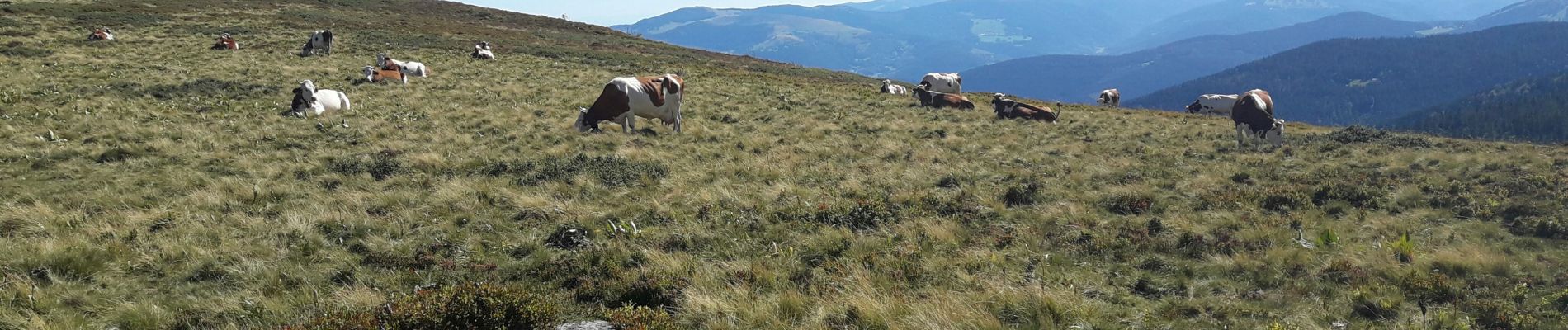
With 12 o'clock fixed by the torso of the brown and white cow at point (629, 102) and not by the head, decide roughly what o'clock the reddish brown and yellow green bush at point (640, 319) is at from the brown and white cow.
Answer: The reddish brown and yellow green bush is roughly at 9 o'clock from the brown and white cow.

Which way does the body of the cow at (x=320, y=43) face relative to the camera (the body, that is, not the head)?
to the viewer's left

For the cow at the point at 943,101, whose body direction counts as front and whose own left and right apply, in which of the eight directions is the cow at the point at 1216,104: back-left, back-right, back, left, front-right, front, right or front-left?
back-right

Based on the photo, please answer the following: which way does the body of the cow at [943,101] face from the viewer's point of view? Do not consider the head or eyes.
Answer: to the viewer's left

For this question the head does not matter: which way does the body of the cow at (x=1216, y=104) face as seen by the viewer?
to the viewer's left

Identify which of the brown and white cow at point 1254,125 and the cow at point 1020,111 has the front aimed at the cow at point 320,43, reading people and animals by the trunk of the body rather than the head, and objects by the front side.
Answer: the cow at point 1020,111

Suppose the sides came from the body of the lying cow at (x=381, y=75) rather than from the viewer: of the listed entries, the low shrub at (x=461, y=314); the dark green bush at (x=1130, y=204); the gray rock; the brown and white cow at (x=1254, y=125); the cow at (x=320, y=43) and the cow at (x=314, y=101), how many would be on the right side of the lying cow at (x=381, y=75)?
1

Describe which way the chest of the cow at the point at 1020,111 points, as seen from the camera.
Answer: to the viewer's left

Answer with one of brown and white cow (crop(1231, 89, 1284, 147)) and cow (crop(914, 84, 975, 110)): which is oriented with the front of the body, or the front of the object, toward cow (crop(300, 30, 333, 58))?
cow (crop(914, 84, 975, 110))

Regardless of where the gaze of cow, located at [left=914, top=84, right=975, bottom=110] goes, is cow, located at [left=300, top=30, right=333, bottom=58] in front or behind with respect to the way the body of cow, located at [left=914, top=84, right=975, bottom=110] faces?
in front

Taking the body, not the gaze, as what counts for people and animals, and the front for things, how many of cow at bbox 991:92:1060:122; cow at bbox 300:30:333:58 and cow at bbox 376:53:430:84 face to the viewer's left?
3

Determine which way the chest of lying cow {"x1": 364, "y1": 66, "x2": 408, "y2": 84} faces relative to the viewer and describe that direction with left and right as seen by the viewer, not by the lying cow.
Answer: facing to the left of the viewer

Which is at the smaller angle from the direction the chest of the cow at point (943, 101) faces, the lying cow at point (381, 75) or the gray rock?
the lying cow

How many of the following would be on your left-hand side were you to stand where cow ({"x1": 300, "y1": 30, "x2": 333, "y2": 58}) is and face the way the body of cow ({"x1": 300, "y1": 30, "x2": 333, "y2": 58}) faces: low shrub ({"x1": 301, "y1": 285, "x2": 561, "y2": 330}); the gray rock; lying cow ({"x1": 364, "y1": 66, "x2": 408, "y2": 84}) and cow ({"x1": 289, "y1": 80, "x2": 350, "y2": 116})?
4

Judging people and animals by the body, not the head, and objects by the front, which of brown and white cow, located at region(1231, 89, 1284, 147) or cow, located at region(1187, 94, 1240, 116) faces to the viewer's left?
the cow

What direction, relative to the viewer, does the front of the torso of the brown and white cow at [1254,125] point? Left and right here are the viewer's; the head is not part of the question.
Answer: facing the viewer and to the right of the viewer

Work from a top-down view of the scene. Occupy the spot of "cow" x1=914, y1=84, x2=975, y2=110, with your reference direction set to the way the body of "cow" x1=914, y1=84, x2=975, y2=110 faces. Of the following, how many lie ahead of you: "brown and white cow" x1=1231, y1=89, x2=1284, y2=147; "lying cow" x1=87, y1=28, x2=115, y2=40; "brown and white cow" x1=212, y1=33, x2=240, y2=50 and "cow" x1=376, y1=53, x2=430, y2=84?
3
